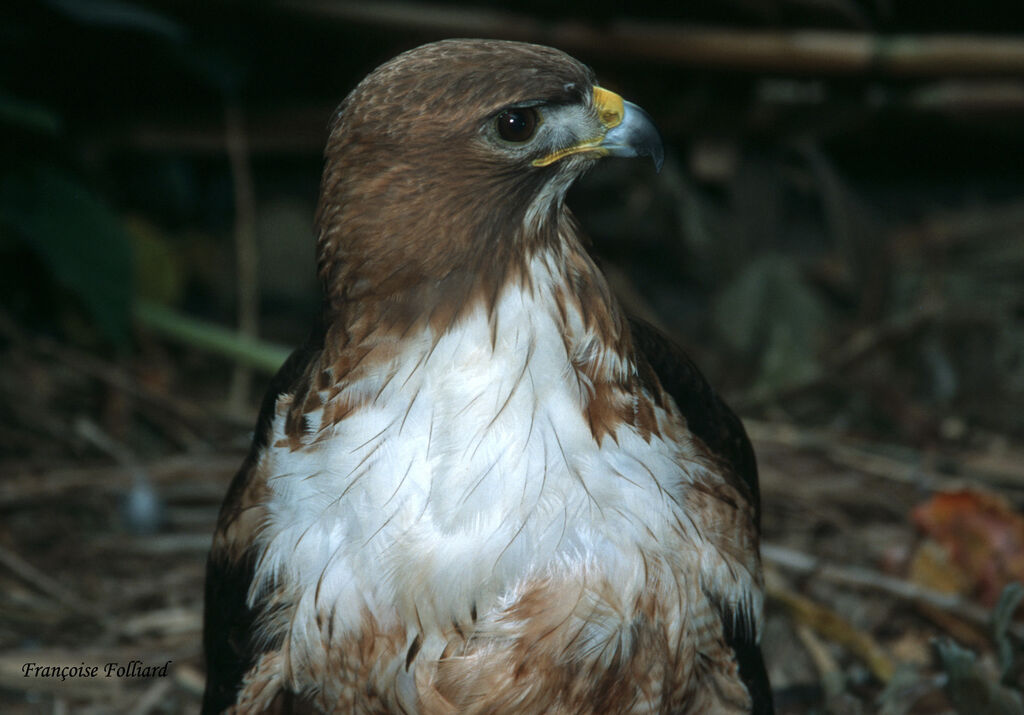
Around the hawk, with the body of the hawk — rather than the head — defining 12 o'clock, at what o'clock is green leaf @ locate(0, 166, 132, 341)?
The green leaf is roughly at 5 o'clock from the hawk.

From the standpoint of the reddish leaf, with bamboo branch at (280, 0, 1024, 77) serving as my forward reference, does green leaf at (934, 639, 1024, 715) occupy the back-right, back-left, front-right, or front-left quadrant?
back-left

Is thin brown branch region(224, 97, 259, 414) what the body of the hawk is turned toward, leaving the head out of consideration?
no

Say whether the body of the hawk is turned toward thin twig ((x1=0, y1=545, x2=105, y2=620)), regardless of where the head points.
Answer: no

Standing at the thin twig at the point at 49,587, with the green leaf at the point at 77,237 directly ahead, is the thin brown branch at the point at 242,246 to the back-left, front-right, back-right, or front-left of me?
front-right

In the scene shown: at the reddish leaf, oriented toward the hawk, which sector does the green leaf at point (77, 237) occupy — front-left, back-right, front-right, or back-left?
front-right

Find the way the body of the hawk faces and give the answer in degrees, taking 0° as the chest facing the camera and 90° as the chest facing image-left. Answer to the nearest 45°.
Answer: approximately 0°

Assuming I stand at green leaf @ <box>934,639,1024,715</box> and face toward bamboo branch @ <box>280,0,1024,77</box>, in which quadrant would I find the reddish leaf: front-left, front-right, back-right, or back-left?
front-right

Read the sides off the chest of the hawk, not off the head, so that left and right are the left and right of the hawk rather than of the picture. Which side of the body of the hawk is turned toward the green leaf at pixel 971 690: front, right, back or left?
left

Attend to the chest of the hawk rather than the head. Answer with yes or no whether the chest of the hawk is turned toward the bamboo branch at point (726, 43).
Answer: no

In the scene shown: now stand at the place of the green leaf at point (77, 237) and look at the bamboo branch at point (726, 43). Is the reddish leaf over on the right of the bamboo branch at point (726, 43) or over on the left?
right
